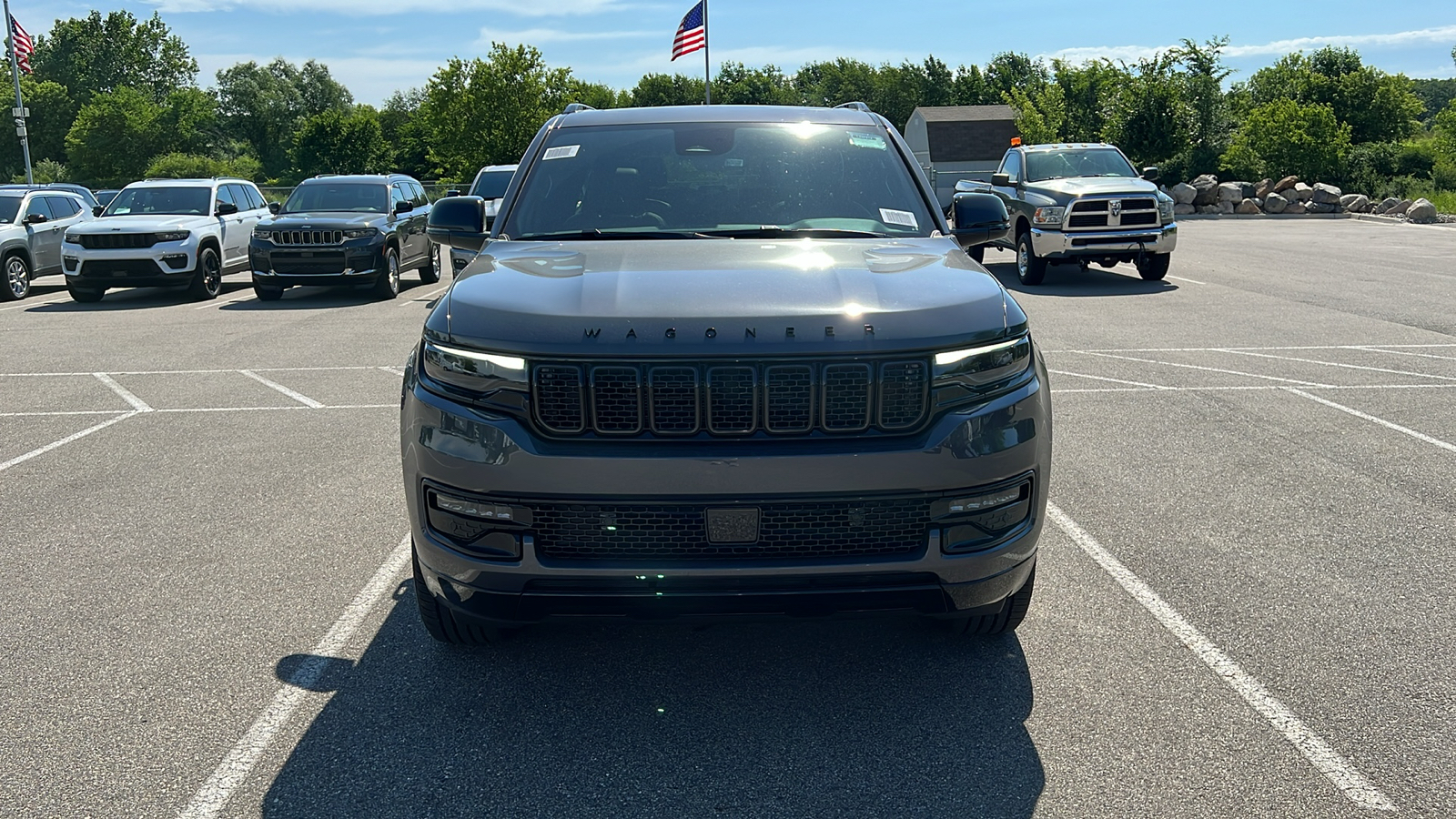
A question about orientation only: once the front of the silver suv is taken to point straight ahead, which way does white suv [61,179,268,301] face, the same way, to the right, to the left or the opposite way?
the same way

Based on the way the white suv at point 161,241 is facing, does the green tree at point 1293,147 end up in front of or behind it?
behind

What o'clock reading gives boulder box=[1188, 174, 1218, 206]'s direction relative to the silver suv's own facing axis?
The boulder is roughly at 7 o'clock from the silver suv.

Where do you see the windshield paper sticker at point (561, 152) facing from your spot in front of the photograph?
facing the viewer

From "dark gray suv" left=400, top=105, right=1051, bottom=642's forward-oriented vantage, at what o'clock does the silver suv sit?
The silver suv is roughly at 5 o'clock from the dark gray suv.

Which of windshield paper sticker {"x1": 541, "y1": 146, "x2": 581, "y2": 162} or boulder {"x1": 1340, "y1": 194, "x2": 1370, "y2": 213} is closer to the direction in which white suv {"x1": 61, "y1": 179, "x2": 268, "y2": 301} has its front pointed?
the windshield paper sticker

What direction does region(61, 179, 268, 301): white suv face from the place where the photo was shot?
facing the viewer and to the left of the viewer

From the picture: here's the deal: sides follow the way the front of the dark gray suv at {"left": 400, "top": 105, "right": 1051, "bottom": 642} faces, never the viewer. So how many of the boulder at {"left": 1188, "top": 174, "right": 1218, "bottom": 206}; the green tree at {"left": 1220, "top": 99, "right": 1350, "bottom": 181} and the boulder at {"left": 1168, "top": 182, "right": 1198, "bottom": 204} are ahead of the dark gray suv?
0

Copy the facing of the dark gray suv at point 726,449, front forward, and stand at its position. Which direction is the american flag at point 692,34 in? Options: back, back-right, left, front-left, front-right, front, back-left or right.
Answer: back

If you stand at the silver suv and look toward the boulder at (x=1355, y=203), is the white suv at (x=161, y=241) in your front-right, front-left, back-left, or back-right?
front-right

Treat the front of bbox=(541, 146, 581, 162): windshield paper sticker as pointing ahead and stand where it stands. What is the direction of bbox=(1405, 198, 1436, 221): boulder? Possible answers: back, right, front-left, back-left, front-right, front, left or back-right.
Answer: back-left

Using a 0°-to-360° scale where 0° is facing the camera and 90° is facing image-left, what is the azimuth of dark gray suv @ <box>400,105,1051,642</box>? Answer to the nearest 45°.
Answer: approximately 0°

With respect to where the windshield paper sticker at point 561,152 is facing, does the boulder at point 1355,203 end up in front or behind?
behind
